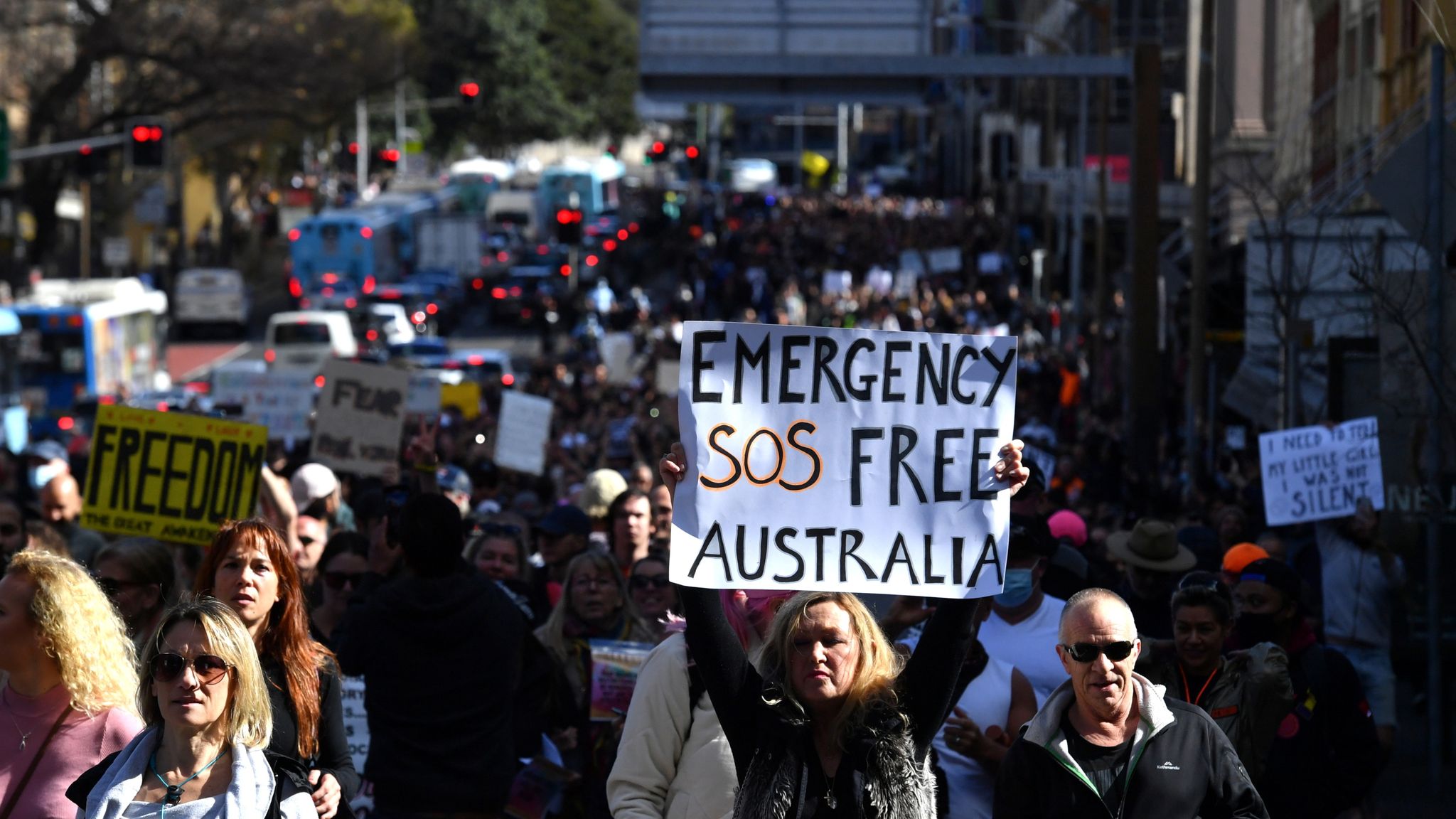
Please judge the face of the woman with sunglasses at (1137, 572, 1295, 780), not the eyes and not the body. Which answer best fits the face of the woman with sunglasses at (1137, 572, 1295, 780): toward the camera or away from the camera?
toward the camera

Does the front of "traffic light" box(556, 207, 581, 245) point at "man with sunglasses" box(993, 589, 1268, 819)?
yes

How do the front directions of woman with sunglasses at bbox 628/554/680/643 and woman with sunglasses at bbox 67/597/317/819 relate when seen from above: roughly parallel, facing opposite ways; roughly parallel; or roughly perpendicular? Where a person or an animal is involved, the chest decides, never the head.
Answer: roughly parallel

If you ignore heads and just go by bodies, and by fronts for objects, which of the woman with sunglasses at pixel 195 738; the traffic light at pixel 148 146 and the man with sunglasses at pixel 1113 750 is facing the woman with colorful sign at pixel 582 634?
the traffic light

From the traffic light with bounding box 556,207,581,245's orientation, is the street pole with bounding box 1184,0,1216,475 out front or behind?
out front

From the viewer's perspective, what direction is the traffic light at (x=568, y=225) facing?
toward the camera

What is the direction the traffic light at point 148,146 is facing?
toward the camera

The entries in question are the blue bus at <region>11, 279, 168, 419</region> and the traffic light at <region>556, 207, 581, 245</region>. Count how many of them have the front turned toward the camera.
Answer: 1

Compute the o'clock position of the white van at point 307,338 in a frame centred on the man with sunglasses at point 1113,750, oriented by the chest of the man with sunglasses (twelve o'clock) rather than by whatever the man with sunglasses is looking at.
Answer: The white van is roughly at 5 o'clock from the man with sunglasses.

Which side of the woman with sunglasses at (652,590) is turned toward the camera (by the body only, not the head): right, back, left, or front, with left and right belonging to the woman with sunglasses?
front

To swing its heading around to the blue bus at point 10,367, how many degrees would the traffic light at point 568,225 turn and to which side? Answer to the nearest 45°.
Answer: approximately 45° to its right

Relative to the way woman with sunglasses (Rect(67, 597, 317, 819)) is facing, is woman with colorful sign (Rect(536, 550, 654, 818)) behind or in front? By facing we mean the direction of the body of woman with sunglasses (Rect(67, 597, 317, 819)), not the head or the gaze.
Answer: behind

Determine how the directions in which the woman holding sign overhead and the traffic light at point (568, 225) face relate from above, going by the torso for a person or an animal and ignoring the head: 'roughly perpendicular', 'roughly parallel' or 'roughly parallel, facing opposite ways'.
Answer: roughly parallel

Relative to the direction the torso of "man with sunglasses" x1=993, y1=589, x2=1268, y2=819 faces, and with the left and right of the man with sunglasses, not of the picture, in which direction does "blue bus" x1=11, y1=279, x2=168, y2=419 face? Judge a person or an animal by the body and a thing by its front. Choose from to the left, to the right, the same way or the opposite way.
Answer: the opposite way

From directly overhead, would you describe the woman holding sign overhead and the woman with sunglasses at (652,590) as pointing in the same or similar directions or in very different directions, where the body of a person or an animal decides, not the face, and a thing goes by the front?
same or similar directions

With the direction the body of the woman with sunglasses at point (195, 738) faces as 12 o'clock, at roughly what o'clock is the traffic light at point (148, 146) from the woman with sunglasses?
The traffic light is roughly at 6 o'clock from the woman with sunglasses.

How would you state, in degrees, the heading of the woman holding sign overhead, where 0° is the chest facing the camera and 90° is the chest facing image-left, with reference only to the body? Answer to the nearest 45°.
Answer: approximately 0°

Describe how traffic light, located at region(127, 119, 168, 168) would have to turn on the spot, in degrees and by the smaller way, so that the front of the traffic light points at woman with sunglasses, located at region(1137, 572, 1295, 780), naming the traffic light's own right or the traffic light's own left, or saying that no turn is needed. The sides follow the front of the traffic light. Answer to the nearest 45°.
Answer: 0° — it already faces them

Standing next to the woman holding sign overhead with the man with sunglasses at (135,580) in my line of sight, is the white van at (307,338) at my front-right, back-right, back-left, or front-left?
front-right

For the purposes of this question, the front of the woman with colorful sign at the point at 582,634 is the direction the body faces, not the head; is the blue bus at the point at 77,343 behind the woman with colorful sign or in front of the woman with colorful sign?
behind
